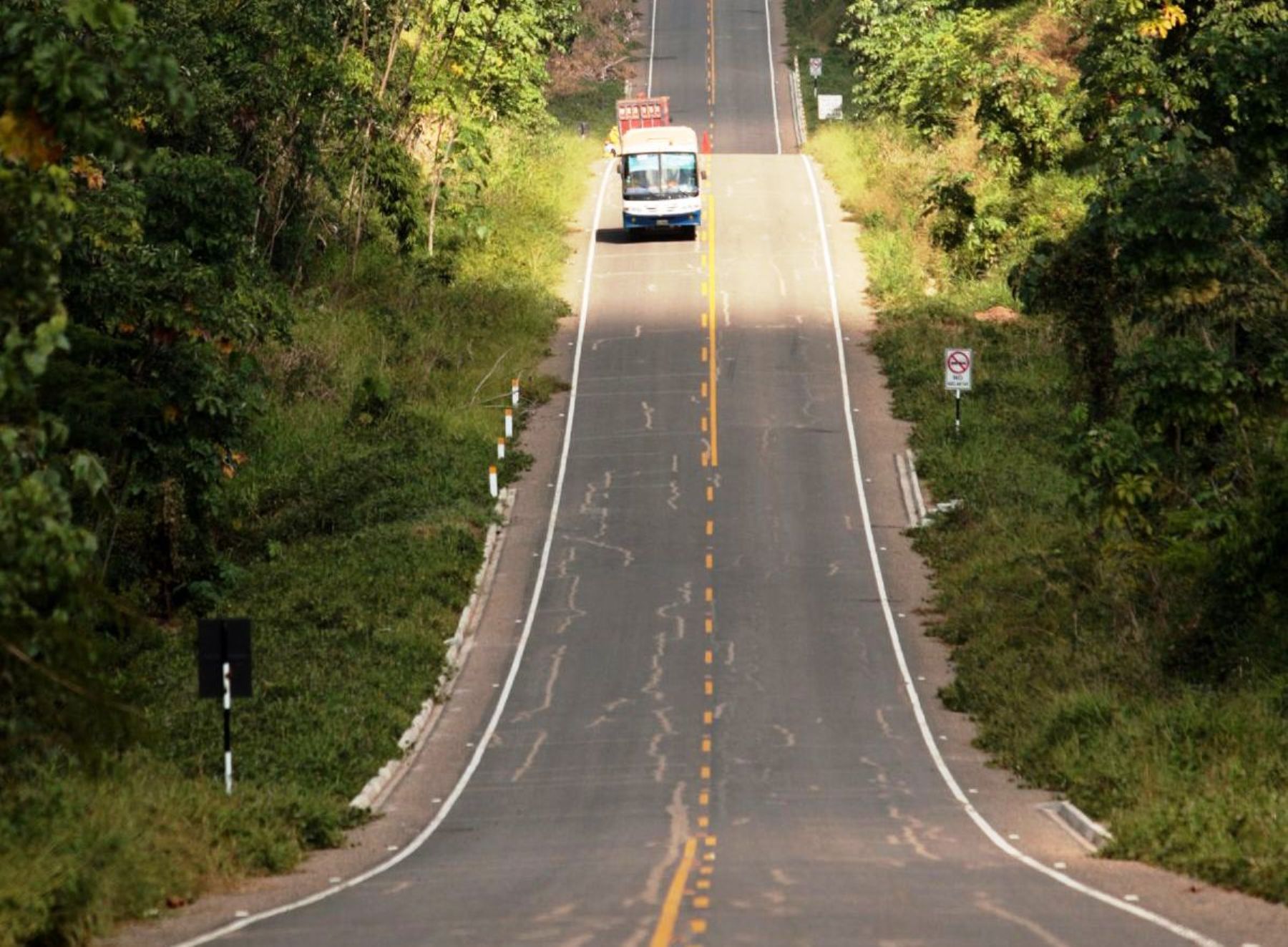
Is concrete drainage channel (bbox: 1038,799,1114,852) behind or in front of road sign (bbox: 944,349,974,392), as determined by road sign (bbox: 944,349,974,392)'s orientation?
in front

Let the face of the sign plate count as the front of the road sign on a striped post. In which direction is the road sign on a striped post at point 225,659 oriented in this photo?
away from the camera

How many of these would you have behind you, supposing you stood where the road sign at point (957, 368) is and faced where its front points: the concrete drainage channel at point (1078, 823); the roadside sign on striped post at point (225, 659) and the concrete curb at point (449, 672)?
0

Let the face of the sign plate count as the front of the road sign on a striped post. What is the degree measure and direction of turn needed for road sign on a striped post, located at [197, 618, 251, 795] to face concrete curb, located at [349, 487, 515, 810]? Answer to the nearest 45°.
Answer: approximately 45° to its right

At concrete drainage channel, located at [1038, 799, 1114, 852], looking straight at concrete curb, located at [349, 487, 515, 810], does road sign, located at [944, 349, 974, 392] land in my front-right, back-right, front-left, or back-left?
front-right

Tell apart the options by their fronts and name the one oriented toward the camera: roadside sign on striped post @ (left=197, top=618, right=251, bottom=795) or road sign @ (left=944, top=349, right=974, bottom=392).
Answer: the road sign

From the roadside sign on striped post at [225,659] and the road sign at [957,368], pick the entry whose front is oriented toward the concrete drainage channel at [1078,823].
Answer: the road sign

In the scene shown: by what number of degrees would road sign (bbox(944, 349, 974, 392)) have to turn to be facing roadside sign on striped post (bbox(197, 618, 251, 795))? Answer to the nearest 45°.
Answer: approximately 45° to its right

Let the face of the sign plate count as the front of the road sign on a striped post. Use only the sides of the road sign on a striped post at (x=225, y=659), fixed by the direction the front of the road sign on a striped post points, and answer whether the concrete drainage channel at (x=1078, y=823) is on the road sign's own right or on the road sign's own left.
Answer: on the road sign's own right

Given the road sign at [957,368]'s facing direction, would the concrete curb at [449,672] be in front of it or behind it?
in front

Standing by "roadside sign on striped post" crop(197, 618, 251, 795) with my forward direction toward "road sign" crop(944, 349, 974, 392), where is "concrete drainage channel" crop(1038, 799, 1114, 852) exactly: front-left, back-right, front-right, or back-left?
front-right

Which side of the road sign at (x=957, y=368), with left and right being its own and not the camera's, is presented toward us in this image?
front

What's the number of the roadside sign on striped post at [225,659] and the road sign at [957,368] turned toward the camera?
1

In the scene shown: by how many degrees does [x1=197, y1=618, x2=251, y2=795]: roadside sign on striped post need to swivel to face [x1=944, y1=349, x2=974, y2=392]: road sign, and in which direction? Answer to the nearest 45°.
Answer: approximately 45° to its right
